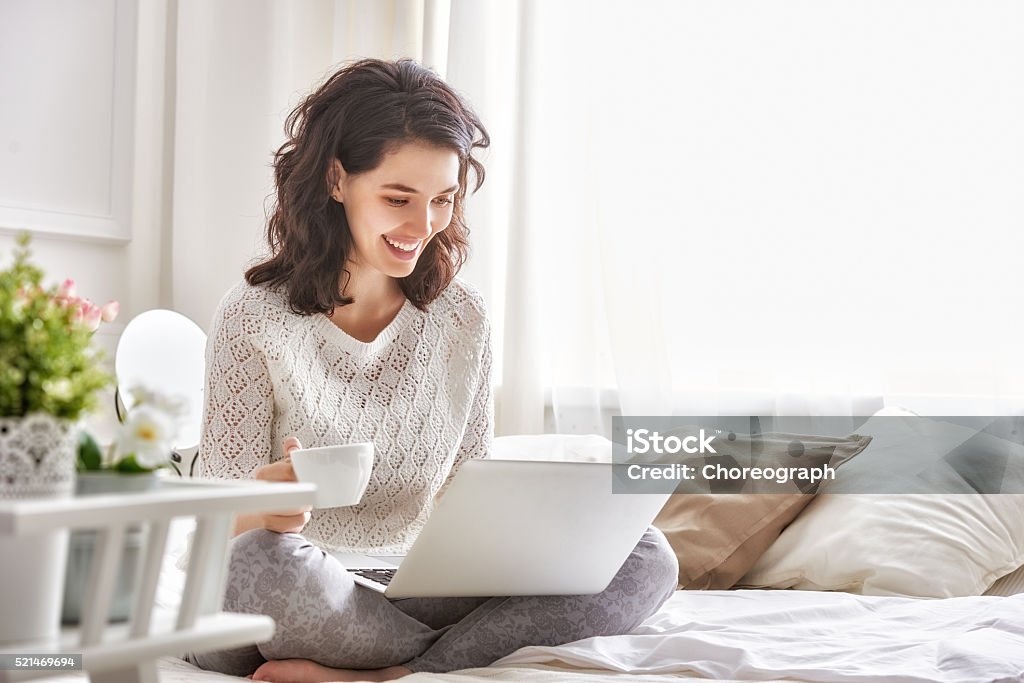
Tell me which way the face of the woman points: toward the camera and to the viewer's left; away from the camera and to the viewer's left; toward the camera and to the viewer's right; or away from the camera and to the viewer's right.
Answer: toward the camera and to the viewer's right

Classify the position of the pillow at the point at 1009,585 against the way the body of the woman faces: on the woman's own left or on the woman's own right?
on the woman's own left

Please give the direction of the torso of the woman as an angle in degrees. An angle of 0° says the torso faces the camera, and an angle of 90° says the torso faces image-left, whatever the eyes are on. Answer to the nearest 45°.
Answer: approximately 315°

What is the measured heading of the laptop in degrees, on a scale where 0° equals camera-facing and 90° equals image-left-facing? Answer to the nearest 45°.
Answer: approximately 135°

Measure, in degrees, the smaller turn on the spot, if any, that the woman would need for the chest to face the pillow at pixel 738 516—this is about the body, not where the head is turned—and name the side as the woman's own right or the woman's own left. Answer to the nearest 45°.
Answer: approximately 90° to the woman's own left

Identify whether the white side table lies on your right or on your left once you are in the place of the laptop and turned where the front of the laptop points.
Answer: on your left
